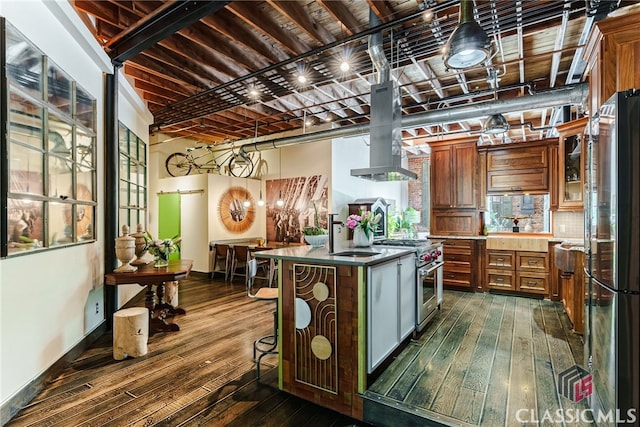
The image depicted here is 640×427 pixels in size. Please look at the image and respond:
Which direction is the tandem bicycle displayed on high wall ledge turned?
to the viewer's right

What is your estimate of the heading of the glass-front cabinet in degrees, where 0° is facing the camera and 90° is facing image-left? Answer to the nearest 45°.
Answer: approximately 45°

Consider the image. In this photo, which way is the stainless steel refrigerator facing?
to the viewer's left

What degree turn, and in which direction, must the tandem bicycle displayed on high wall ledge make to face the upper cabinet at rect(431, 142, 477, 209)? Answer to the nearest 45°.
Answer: approximately 45° to its right

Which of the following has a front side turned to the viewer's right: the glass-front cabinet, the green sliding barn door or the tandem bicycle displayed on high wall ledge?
the tandem bicycle displayed on high wall ledge

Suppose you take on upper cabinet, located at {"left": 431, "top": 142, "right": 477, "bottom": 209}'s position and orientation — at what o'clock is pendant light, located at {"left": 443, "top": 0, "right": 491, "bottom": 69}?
The pendant light is roughly at 12 o'clock from the upper cabinet.

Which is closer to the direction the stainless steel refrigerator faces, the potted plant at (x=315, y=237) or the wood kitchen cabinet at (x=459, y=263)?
the potted plant

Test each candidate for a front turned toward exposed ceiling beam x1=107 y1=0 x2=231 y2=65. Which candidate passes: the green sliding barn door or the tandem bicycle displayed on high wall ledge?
the green sliding barn door

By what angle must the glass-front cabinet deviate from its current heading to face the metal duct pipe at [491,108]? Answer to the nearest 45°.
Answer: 0° — it already faces it

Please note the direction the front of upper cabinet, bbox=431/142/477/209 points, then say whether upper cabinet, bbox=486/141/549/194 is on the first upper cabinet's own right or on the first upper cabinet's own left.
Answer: on the first upper cabinet's own left

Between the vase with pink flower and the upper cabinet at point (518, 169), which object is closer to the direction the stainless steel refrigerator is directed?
the vase with pink flower
